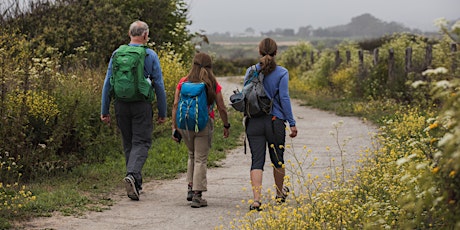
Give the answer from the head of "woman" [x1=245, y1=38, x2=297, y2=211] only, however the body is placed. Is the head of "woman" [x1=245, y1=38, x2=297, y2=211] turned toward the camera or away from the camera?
away from the camera

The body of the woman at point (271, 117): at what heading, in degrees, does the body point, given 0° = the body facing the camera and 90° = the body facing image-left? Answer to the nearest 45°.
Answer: approximately 180°

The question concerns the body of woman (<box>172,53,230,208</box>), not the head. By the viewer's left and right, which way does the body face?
facing away from the viewer

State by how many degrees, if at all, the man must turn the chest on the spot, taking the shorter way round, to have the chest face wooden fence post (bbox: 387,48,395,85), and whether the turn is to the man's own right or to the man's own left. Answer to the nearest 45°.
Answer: approximately 45° to the man's own right

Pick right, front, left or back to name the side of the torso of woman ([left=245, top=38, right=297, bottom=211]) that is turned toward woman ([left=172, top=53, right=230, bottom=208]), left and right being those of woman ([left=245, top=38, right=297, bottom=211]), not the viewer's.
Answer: left

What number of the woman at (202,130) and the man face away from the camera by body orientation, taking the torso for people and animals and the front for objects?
2

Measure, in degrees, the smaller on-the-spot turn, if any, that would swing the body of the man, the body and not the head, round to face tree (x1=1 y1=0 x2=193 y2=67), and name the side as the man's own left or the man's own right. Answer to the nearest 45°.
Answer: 0° — they already face it

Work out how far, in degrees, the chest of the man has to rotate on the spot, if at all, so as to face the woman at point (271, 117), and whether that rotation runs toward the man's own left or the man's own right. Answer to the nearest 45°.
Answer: approximately 135° to the man's own right

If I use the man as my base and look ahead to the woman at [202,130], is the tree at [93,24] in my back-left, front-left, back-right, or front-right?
back-left

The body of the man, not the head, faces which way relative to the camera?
away from the camera

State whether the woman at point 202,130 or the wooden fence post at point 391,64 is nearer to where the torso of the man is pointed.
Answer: the wooden fence post

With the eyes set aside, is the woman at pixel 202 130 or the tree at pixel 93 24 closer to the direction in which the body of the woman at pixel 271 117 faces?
the tree
